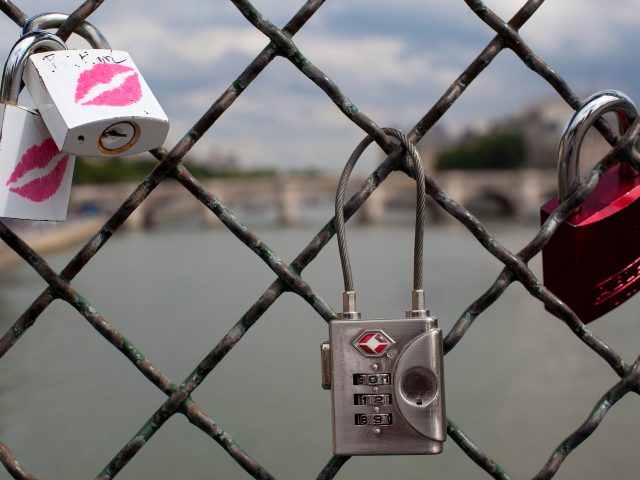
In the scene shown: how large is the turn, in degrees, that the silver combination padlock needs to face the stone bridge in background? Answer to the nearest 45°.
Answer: approximately 180°

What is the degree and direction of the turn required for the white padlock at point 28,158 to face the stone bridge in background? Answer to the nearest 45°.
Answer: approximately 180°

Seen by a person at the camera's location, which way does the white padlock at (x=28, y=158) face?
facing the viewer

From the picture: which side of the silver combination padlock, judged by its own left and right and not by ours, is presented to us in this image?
front

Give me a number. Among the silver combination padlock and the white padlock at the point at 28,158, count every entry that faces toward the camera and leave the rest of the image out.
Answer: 2
